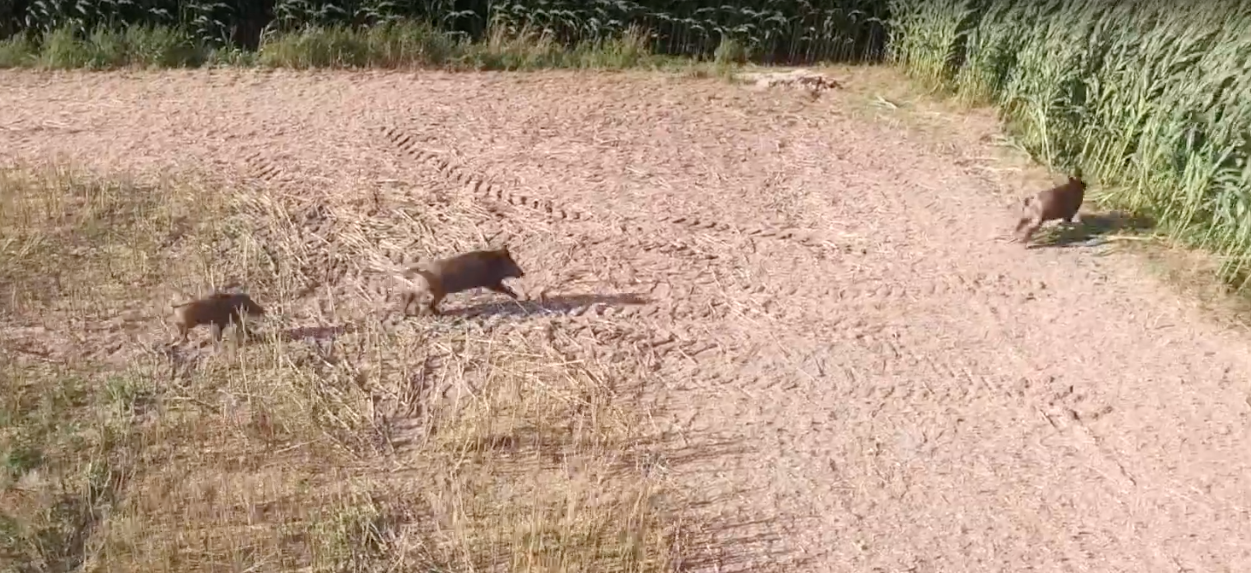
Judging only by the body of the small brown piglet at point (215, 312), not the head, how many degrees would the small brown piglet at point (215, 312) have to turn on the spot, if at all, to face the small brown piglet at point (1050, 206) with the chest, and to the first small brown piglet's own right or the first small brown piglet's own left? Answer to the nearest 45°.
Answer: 0° — it already faces it

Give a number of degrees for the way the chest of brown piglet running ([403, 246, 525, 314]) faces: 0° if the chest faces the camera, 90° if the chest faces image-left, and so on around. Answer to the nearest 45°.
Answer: approximately 270°

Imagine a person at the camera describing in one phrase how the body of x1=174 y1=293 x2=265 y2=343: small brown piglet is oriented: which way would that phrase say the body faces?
to the viewer's right
